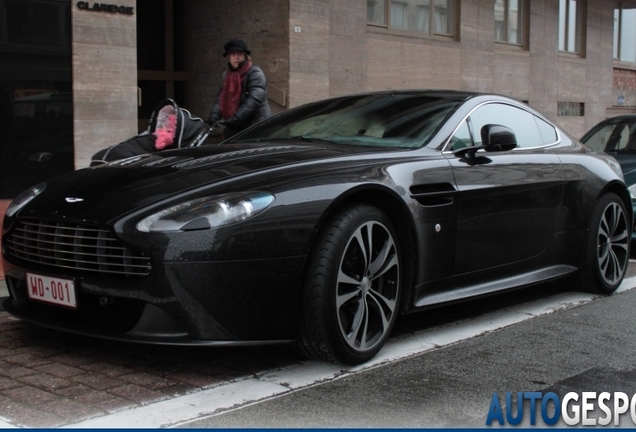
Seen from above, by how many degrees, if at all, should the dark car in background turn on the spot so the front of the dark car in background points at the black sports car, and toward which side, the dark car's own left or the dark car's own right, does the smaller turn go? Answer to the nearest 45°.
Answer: approximately 45° to the dark car's own left

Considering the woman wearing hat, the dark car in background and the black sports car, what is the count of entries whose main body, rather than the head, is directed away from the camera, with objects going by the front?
0

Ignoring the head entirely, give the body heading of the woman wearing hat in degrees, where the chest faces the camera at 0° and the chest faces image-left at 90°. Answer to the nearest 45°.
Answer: approximately 45°

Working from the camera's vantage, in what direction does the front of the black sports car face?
facing the viewer and to the left of the viewer

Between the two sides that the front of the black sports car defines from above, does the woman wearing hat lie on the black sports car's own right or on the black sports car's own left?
on the black sports car's own right

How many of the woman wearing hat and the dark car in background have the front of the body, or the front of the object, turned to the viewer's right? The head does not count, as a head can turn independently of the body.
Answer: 0

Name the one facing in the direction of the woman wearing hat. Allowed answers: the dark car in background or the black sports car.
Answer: the dark car in background

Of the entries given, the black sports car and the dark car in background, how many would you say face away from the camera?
0

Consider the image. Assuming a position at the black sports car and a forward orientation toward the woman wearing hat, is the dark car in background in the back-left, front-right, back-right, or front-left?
front-right

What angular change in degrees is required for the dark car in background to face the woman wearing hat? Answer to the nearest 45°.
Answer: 0° — it already faces them

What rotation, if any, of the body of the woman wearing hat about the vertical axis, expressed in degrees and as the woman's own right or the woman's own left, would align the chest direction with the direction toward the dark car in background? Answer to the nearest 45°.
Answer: approximately 180°
